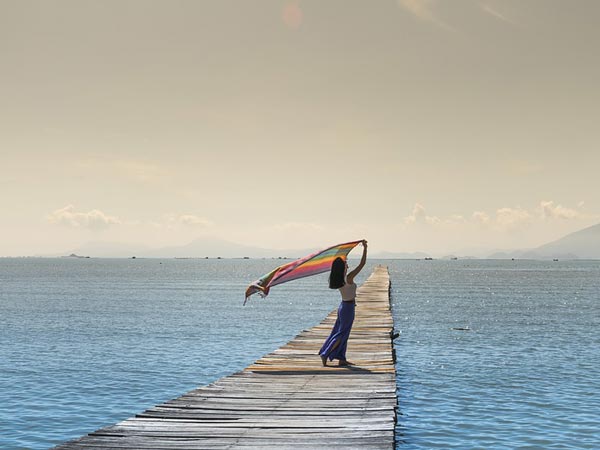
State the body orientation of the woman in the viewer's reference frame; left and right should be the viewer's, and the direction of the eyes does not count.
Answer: facing away from the viewer and to the right of the viewer
